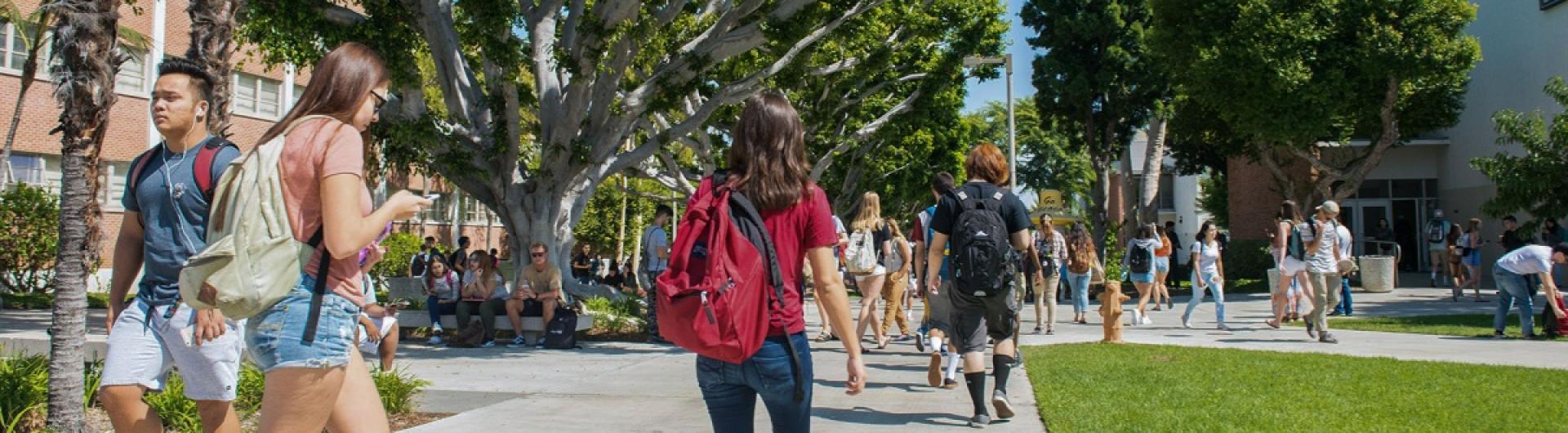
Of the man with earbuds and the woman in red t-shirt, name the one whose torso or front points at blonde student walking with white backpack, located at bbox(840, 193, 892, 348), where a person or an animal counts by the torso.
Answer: the woman in red t-shirt

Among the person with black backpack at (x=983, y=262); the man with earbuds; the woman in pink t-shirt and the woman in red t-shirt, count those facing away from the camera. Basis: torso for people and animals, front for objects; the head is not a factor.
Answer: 2

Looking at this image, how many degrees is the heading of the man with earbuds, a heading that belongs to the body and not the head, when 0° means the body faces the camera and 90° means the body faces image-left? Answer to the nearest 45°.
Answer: approximately 45°

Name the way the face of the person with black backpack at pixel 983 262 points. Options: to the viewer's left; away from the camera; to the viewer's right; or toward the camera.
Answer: away from the camera

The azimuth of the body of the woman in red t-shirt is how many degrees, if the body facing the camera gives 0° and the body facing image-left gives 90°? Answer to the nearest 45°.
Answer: approximately 180°

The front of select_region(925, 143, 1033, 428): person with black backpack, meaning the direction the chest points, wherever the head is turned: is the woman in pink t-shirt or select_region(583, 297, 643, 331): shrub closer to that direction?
the shrub

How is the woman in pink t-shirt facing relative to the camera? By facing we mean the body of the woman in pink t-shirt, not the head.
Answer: to the viewer's right

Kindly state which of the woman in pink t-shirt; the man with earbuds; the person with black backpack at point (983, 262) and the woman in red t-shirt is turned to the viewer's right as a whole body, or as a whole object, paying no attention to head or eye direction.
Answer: the woman in pink t-shirt

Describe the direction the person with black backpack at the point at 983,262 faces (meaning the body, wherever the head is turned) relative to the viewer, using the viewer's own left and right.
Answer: facing away from the viewer

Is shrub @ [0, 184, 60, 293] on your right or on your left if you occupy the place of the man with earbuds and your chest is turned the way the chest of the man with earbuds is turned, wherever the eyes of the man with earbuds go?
on your right

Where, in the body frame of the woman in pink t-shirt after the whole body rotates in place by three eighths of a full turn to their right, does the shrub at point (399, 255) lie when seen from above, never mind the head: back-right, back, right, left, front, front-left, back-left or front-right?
back-right

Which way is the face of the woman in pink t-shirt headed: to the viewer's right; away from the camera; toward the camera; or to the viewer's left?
to the viewer's right

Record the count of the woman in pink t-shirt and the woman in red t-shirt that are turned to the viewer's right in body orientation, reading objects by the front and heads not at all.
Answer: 1

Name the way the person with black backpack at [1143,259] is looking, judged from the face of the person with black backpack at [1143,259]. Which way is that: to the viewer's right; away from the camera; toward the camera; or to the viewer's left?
away from the camera

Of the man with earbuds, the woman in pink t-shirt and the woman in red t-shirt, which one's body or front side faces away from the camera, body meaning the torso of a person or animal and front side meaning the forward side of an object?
the woman in red t-shirt
